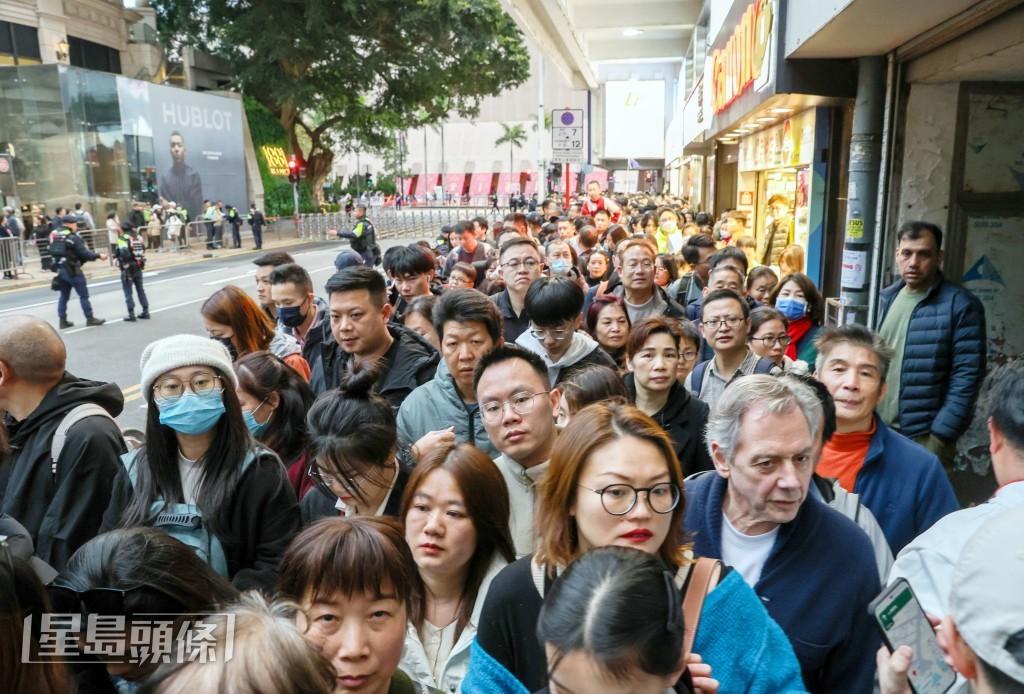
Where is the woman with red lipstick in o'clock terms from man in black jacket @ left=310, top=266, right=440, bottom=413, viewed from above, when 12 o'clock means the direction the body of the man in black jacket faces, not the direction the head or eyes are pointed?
The woman with red lipstick is roughly at 10 o'clock from the man in black jacket.

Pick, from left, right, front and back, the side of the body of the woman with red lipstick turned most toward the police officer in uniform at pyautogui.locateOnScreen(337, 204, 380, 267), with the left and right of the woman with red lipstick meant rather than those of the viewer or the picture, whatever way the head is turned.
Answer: back

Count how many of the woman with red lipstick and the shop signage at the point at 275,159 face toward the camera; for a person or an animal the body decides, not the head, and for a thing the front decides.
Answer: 2

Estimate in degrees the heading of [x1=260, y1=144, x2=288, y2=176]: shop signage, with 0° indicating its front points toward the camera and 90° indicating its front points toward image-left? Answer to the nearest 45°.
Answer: approximately 0°

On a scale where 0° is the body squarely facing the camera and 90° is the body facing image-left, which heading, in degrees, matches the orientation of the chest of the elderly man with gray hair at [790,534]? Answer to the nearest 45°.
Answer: approximately 45°

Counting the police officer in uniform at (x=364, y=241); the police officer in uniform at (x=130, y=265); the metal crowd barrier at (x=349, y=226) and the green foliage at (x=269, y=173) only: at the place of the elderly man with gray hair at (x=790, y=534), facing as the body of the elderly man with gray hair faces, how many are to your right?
4

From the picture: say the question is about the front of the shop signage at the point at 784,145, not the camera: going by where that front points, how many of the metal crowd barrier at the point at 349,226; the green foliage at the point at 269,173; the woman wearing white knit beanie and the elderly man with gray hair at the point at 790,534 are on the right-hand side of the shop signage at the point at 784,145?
2

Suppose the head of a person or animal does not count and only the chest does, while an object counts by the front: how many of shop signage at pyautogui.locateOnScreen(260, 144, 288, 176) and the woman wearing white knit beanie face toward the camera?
2

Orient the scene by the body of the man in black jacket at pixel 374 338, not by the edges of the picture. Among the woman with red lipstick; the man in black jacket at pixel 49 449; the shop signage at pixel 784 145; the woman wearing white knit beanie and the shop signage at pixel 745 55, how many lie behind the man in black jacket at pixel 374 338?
2

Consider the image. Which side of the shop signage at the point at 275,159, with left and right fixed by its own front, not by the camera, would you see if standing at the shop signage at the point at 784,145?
front

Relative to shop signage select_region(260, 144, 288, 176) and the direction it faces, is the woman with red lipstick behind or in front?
in front

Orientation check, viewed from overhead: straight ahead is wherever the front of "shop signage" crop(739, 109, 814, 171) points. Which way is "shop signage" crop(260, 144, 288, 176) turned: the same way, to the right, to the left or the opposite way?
to the left

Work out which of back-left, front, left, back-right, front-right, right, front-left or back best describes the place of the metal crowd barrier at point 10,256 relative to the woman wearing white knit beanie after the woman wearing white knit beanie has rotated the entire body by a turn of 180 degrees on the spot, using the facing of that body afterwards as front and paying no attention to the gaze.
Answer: front
